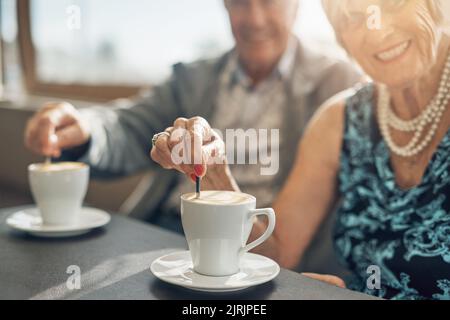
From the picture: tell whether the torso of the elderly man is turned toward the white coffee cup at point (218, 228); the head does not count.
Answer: yes

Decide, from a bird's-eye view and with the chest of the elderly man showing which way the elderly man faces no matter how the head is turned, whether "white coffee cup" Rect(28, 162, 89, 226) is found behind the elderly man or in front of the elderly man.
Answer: in front

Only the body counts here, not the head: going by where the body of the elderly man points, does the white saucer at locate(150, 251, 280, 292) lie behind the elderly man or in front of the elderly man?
in front

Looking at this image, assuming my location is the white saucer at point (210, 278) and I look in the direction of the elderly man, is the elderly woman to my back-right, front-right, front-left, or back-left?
front-right

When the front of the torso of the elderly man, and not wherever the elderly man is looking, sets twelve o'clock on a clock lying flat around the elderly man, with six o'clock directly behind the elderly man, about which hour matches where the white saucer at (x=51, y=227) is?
The white saucer is roughly at 1 o'clock from the elderly man.

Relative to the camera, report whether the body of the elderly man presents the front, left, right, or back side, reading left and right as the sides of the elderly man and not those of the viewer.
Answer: front
